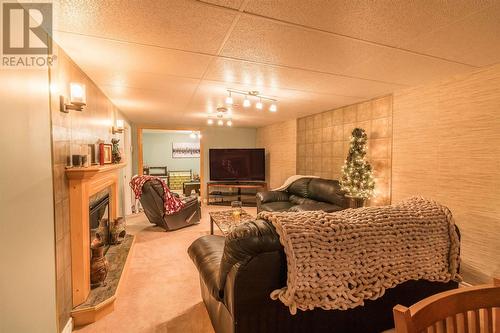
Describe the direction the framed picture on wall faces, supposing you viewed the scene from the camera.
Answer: facing the viewer

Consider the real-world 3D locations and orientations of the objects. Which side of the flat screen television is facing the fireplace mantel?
front

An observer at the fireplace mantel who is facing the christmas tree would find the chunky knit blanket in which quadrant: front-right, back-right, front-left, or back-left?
front-right

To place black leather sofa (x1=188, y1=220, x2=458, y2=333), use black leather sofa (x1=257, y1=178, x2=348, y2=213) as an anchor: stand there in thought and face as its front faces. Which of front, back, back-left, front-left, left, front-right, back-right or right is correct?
front-left

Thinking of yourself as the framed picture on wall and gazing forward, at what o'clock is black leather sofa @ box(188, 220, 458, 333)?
The black leather sofa is roughly at 12 o'clock from the framed picture on wall.

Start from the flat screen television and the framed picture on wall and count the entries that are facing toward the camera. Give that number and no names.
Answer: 2

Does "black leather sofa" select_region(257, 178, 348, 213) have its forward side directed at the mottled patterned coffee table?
yes

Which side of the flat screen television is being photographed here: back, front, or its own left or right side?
front

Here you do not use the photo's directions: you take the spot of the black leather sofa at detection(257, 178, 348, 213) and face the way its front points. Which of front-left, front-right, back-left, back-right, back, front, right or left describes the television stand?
right

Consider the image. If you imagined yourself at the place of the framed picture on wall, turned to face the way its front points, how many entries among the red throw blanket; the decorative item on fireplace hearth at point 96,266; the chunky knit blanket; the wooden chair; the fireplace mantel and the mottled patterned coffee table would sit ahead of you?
6

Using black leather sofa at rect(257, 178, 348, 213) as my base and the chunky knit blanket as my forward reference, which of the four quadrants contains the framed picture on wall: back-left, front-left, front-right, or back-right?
back-right
